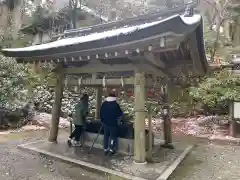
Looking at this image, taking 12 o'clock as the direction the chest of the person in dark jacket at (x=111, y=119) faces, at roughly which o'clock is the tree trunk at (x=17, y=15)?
The tree trunk is roughly at 11 o'clock from the person in dark jacket.

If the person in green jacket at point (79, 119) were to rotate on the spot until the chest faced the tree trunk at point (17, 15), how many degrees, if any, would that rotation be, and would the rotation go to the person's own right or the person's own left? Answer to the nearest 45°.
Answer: approximately 90° to the person's own left

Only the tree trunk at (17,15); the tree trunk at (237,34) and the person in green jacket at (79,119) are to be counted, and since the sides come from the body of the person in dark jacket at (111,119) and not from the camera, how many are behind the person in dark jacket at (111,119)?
0

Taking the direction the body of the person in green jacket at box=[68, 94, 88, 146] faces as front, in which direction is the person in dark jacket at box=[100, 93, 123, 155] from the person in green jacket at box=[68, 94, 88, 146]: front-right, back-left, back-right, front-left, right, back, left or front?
front-right

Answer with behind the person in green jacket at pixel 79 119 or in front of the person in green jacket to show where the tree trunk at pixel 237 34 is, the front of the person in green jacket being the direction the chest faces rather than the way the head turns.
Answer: in front

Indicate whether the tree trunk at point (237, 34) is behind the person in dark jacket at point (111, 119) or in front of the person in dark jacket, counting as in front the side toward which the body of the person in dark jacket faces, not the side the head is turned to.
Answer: in front

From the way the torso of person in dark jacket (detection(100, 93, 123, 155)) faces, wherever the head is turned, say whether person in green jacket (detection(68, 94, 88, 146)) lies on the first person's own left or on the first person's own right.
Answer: on the first person's own left

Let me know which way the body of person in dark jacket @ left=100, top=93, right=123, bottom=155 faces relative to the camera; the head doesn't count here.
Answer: away from the camera

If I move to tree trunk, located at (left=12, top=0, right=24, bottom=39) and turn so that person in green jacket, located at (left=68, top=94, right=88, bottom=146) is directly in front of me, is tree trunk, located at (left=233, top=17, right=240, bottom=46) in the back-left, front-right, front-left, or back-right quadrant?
front-left

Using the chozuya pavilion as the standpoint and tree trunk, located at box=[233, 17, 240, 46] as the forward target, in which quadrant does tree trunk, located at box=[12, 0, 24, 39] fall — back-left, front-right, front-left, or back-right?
front-left
